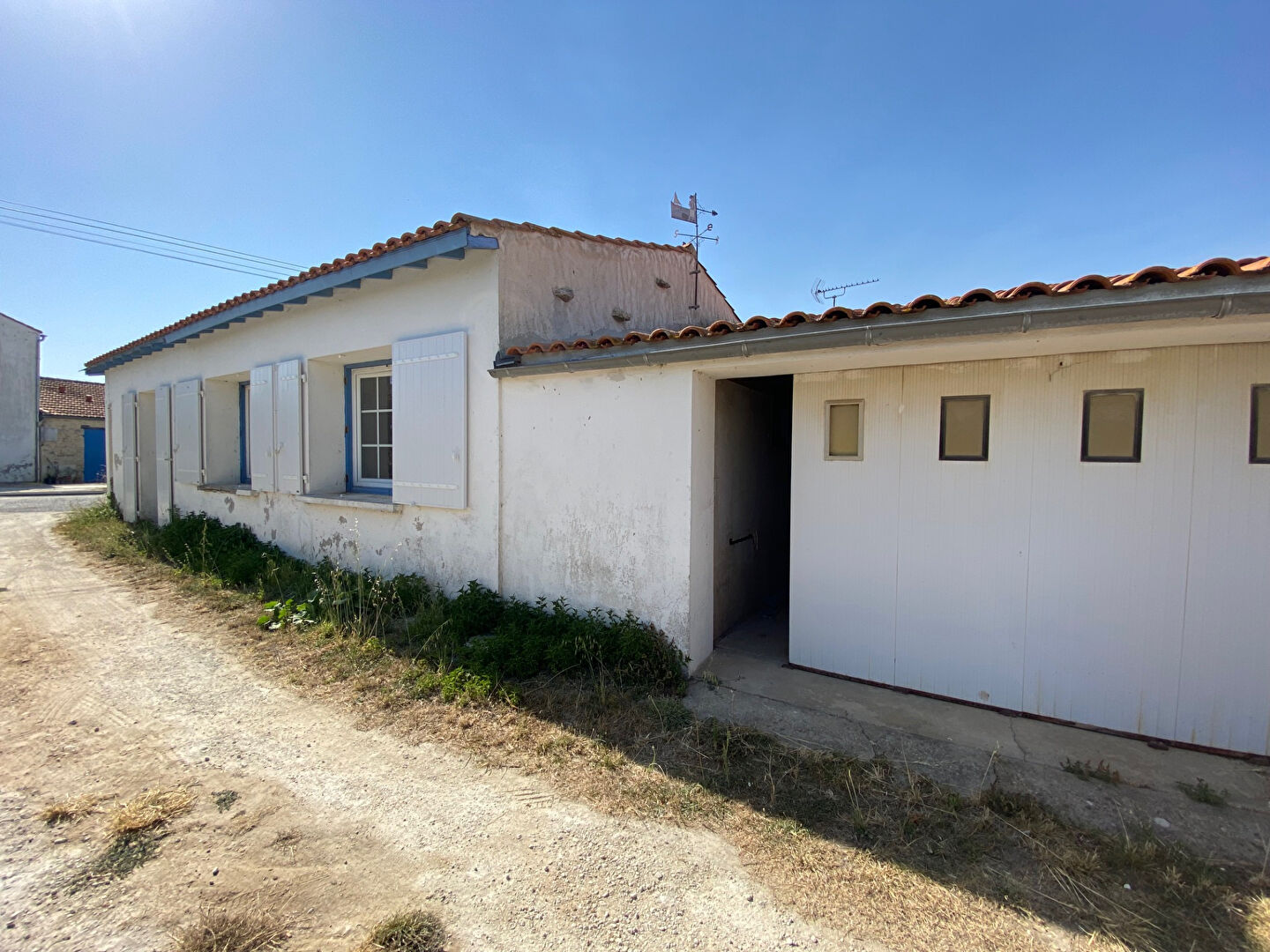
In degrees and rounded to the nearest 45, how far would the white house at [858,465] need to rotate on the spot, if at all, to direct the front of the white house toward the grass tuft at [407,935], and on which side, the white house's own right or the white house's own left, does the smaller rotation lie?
0° — it already faces it

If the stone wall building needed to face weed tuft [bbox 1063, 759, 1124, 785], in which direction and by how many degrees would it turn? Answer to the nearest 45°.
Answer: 0° — it already faces it

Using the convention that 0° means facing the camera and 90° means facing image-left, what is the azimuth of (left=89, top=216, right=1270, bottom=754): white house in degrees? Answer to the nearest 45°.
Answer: approximately 45°

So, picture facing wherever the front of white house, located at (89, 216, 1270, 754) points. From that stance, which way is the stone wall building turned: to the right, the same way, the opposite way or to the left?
to the left

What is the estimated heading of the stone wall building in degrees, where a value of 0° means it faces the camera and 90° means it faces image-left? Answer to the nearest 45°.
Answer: approximately 0°

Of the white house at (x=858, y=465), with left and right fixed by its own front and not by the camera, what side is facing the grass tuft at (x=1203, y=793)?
left

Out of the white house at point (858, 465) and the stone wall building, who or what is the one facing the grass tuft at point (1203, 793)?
the stone wall building

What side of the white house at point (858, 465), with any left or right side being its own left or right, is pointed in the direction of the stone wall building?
right

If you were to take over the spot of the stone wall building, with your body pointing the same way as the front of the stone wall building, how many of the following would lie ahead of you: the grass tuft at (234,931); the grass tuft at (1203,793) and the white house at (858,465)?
3

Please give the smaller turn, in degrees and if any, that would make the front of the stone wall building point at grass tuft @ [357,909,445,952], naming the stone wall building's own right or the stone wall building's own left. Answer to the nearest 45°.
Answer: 0° — it already faces it
